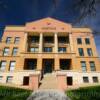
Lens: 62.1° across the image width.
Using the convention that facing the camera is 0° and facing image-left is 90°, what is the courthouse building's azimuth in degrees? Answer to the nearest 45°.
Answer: approximately 0°
